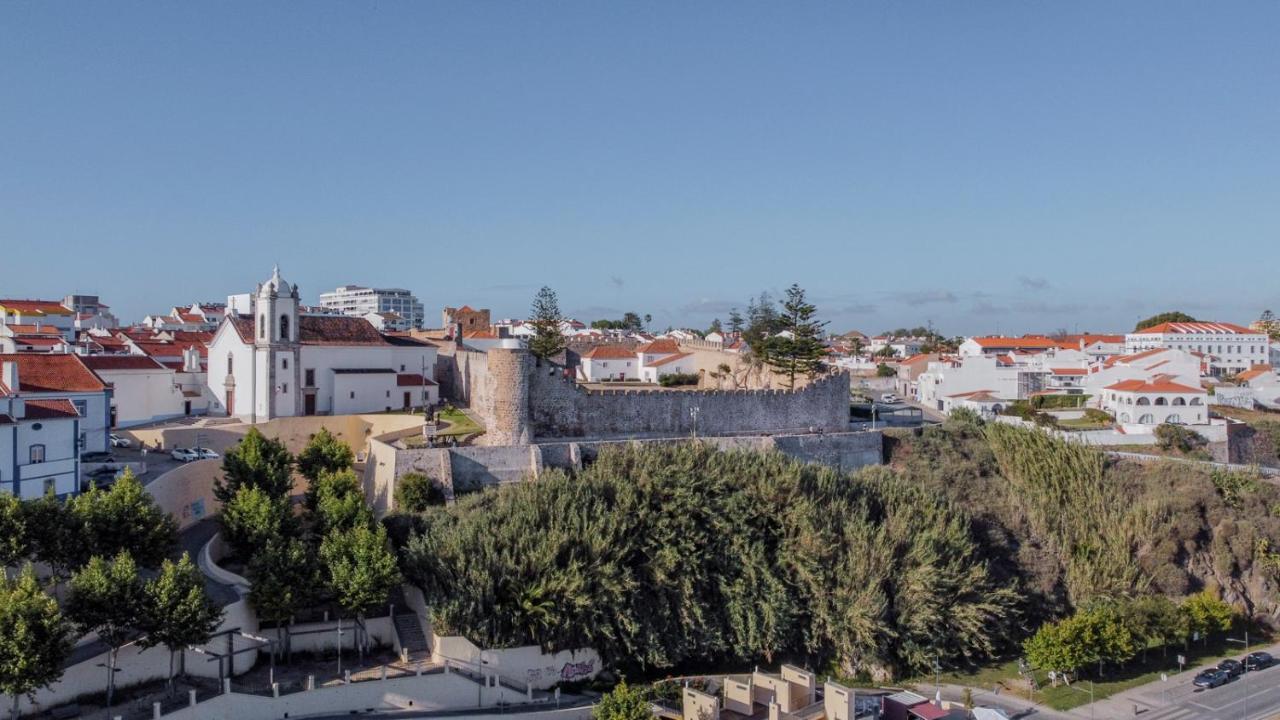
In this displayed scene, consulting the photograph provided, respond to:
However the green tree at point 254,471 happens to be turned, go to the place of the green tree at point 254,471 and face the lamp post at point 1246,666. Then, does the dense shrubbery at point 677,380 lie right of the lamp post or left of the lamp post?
left

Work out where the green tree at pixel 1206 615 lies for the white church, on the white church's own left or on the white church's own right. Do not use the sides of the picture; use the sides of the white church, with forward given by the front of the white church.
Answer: on the white church's own left

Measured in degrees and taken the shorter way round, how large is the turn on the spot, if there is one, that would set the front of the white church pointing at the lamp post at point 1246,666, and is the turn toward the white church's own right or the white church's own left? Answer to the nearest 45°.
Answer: approximately 90° to the white church's own left

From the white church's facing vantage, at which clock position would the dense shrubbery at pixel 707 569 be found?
The dense shrubbery is roughly at 9 o'clock from the white church.

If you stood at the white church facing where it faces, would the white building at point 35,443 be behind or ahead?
ahead

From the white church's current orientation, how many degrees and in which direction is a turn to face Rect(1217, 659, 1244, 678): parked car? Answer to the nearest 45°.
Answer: approximately 90° to its left

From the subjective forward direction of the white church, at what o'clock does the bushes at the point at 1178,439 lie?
The bushes is roughly at 8 o'clock from the white church.

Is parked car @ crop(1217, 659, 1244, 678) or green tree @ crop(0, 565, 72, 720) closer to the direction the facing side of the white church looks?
the green tree

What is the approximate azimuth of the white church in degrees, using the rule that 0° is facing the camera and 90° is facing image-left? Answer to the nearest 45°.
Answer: approximately 45°

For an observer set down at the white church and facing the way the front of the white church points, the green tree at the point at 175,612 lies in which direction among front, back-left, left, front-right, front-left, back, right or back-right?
front-left

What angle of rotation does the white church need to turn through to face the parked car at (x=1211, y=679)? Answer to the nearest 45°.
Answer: approximately 90° to its left

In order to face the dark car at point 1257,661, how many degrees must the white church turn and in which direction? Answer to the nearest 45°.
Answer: approximately 90° to its left

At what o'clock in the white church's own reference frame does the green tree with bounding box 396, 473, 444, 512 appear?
The green tree is roughly at 10 o'clock from the white church.

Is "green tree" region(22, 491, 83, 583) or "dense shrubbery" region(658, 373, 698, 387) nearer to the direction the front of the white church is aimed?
the green tree

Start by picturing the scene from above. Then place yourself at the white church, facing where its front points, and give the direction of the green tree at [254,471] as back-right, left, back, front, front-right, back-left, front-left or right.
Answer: front-left

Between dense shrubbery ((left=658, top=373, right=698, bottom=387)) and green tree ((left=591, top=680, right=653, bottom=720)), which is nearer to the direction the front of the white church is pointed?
the green tree
